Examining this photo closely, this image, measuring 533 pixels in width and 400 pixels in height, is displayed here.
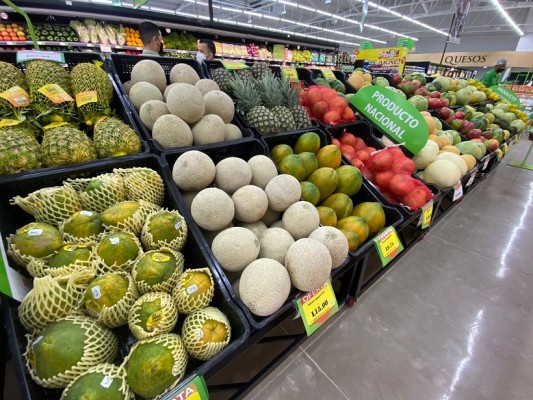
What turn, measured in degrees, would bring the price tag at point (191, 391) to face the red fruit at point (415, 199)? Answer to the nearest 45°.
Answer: approximately 45° to its left

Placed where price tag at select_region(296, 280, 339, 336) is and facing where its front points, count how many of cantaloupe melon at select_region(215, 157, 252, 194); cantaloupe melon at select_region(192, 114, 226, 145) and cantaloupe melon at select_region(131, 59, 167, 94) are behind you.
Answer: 3

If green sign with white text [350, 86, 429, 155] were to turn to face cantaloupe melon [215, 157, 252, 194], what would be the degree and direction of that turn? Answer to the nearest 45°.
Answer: approximately 45° to its right

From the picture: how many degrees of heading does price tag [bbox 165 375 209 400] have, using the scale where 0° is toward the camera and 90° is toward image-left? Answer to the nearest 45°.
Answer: approximately 315°

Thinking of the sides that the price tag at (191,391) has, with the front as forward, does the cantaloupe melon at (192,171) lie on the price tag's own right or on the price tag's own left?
on the price tag's own left

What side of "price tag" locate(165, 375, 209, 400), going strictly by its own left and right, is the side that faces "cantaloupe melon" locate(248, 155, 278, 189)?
left

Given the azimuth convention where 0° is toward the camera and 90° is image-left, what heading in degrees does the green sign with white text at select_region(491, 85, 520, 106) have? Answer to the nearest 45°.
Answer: approximately 0°

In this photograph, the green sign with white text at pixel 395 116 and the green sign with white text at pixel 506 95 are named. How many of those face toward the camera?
2
